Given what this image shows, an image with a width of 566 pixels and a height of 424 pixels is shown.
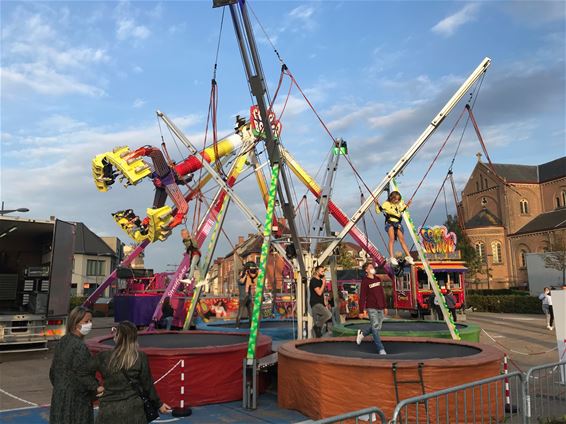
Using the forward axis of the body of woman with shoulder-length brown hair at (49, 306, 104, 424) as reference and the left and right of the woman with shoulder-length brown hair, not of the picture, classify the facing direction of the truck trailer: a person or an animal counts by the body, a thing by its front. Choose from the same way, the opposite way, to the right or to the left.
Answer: to the left

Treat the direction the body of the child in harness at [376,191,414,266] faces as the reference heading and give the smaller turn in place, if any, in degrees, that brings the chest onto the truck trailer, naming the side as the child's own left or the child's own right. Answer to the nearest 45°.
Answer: approximately 90° to the child's own right

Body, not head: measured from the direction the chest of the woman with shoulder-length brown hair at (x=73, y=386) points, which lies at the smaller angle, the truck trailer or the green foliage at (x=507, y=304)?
the green foliage

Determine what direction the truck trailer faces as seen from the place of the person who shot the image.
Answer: facing away from the viewer

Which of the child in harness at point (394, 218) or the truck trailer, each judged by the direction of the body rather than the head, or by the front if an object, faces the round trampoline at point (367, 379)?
the child in harness

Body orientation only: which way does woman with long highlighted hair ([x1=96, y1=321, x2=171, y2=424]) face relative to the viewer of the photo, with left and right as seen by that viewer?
facing away from the viewer

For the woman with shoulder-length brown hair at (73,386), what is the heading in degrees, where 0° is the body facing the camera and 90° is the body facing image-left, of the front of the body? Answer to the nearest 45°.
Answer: approximately 270°

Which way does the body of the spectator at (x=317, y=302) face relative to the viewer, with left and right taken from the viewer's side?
facing to the right of the viewer

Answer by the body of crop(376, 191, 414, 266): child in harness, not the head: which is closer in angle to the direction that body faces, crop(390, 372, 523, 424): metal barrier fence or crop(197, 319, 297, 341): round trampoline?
the metal barrier fence
